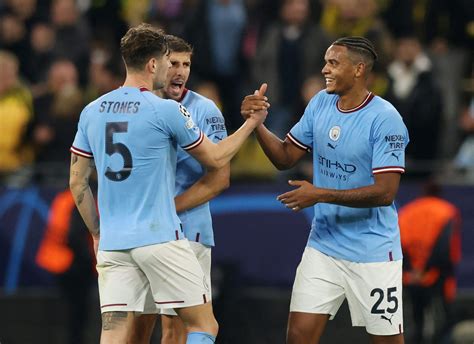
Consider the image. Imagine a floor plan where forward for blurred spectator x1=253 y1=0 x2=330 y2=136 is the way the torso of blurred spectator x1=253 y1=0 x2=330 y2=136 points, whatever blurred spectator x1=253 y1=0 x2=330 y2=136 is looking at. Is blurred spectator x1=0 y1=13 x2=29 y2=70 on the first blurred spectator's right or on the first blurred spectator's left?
on the first blurred spectator's right

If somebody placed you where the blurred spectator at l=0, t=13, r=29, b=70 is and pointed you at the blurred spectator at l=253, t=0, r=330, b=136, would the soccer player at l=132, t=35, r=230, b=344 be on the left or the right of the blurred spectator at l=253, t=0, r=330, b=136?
right

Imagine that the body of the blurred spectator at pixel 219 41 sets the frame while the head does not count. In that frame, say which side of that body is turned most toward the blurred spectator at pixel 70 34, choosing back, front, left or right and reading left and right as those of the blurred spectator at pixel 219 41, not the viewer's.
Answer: right

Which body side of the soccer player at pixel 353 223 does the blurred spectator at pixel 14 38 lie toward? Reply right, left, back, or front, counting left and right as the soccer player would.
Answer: right

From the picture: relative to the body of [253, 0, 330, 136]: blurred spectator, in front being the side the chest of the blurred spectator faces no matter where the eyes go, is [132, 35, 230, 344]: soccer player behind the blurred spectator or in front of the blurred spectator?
in front

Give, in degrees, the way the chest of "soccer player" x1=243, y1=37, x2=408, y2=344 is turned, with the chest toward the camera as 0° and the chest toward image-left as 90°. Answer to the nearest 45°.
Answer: approximately 45°

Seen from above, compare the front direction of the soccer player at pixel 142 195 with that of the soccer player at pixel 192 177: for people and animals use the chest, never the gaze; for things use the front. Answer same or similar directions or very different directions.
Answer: very different directions

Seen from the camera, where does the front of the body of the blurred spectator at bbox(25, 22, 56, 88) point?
toward the camera

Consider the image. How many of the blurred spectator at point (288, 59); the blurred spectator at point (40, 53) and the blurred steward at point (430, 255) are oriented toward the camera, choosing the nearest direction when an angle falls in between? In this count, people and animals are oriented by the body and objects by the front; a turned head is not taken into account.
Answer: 2

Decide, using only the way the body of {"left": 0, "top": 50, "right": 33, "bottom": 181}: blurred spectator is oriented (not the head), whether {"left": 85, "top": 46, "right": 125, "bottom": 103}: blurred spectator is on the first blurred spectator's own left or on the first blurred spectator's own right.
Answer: on the first blurred spectator's own left

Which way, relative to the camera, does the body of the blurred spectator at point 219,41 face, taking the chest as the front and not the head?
toward the camera

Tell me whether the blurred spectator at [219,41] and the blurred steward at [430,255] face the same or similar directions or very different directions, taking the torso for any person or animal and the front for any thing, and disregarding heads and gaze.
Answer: very different directions

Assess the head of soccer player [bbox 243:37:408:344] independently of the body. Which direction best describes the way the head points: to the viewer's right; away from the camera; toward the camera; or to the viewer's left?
to the viewer's left

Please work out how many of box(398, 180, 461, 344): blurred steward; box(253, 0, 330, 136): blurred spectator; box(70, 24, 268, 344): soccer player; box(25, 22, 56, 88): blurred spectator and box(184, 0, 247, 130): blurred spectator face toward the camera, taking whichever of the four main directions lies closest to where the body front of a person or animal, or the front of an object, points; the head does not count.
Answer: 3

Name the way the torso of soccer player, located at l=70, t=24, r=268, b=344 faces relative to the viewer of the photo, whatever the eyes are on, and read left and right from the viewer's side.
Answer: facing away from the viewer and to the right of the viewer

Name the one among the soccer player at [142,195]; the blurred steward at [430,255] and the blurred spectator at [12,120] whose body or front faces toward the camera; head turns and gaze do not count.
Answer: the blurred spectator at [12,120]

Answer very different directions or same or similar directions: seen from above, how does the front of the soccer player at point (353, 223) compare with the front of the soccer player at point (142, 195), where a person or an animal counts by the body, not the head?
very different directions

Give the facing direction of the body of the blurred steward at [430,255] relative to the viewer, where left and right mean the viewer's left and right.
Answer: facing away from the viewer
